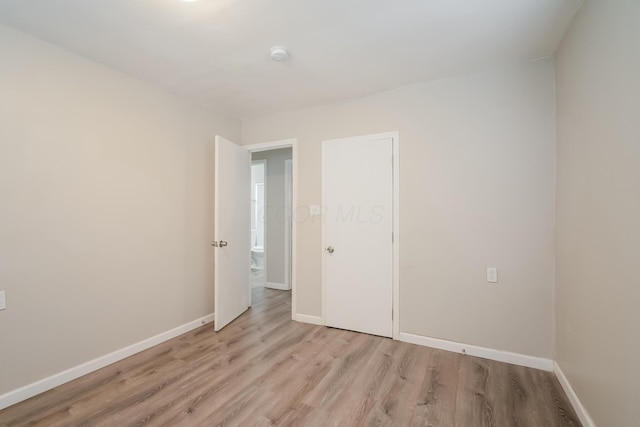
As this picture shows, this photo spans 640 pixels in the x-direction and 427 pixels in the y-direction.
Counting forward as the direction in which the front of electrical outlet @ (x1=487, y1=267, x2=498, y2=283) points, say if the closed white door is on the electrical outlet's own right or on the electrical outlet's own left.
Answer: on the electrical outlet's own right

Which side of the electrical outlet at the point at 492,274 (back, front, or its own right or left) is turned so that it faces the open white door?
right

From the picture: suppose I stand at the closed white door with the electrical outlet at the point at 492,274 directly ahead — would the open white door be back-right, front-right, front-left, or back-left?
back-right

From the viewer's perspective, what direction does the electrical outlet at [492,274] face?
toward the camera

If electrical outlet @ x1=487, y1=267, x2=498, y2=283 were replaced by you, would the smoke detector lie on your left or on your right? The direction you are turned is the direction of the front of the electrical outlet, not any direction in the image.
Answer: on your right
